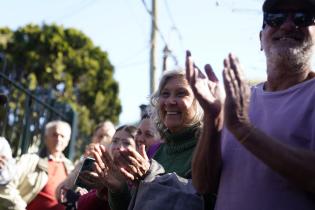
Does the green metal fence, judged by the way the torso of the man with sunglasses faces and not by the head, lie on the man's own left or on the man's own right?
on the man's own right

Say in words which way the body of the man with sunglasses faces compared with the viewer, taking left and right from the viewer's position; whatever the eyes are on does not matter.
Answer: facing the viewer and to the left of the viewer

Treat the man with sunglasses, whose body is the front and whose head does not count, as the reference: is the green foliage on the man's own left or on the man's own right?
on the man's own right
